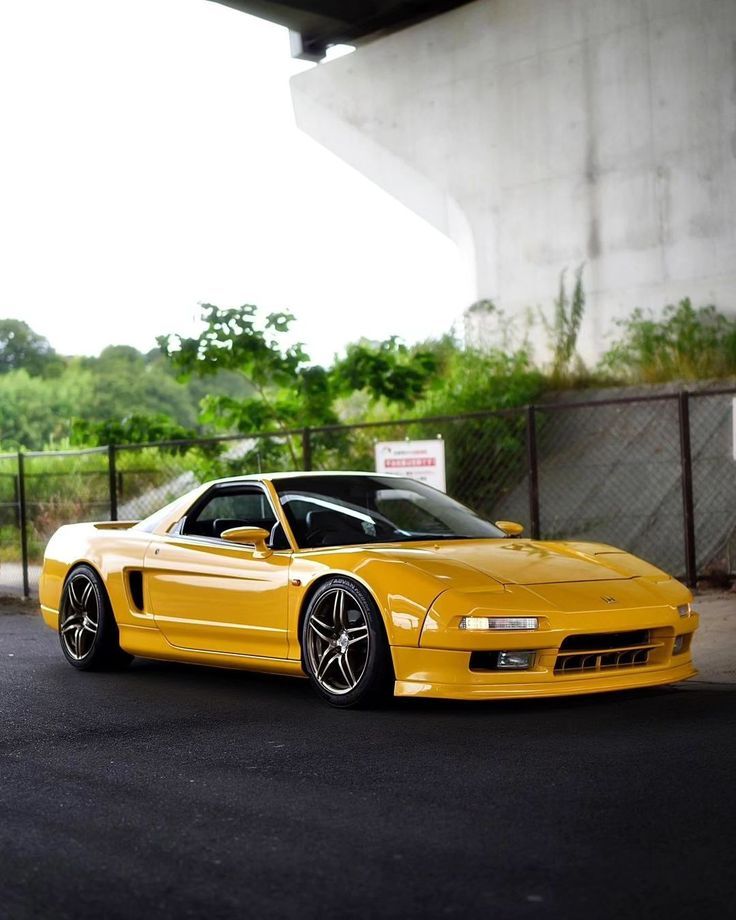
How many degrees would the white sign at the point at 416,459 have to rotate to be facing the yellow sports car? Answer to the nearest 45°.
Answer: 0° — it already faces it

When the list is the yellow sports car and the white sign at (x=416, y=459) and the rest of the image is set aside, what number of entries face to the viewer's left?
0

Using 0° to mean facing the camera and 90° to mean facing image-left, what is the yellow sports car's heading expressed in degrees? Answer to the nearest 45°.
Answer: approximately 315°

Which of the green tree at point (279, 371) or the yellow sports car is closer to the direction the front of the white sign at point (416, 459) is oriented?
the yellow sports car

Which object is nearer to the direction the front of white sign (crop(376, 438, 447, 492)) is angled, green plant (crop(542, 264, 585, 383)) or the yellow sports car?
the yellow sports car

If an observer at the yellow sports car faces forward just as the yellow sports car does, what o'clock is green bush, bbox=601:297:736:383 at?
The green bush is roughly at 8 o'clock from the yellow sports car.

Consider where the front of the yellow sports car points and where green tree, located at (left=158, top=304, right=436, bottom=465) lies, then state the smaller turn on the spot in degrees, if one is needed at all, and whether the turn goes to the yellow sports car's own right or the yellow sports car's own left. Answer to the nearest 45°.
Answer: approximately 135° to the yellow sports car's own left

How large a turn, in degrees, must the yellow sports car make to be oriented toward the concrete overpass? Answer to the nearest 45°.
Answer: approximately 135° to its left

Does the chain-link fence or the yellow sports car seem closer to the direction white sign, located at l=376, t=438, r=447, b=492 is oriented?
the yellow sports car
